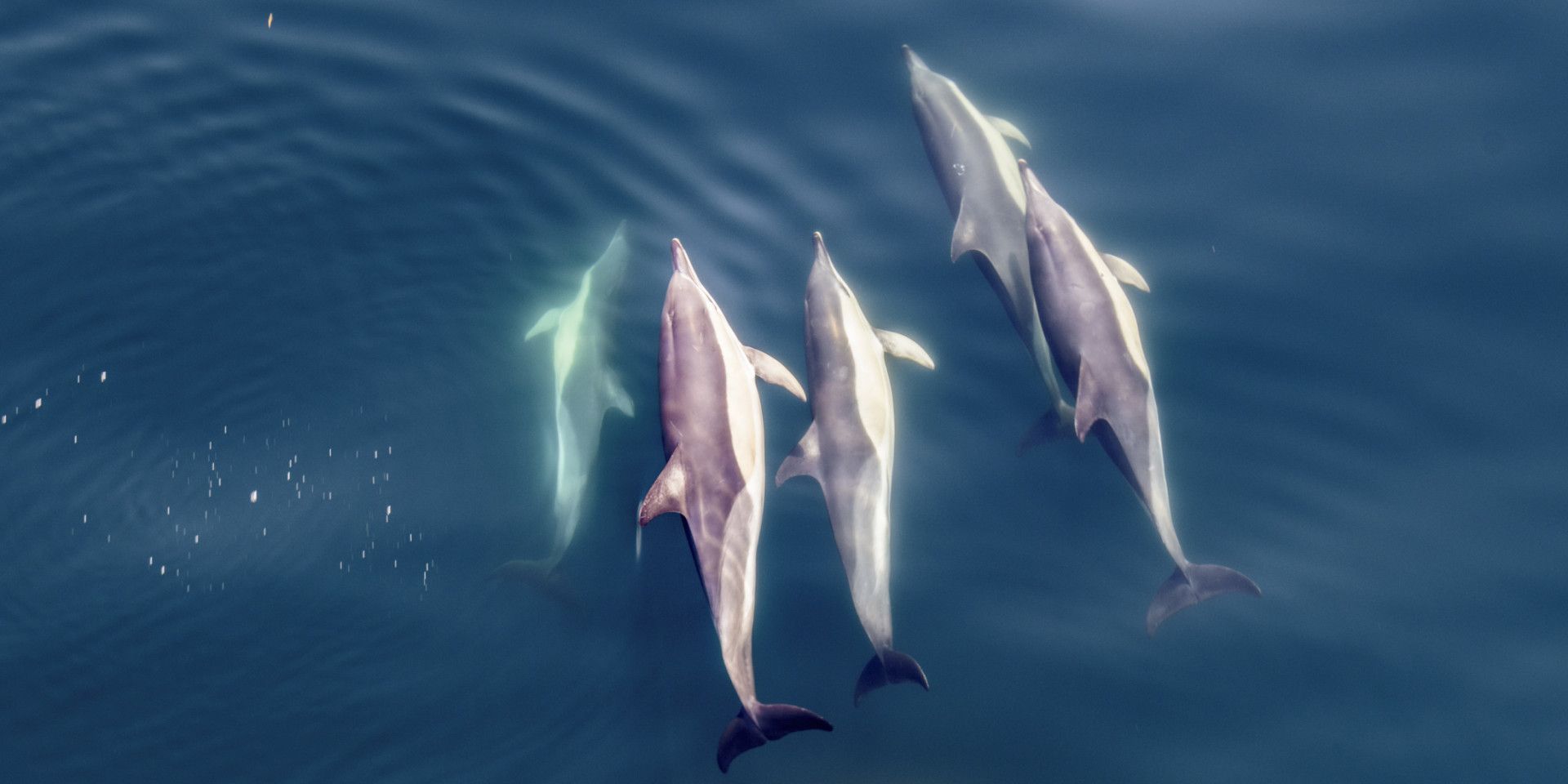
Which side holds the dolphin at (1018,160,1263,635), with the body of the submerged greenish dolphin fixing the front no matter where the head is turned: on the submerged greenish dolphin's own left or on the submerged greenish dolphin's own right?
on the submerged greenish dolphin's own right

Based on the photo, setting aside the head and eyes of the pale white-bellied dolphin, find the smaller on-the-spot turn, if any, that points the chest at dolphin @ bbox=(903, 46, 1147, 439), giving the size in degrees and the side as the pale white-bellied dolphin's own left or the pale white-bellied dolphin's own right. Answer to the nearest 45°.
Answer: approximately 45° to the pale white-bellied dolphin's own right

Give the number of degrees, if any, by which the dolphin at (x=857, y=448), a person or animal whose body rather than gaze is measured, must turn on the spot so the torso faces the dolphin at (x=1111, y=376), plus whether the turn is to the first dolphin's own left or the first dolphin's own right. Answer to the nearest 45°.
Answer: approximately 90° to the first dolphin's own right

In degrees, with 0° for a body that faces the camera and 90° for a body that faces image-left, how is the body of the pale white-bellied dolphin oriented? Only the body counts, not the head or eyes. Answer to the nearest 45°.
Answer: approximately 180°

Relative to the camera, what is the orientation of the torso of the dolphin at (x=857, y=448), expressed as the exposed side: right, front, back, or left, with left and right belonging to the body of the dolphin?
back

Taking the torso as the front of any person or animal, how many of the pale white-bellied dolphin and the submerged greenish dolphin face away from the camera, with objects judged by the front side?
2

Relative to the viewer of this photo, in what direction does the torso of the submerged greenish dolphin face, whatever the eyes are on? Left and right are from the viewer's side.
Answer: facing away from the viewer

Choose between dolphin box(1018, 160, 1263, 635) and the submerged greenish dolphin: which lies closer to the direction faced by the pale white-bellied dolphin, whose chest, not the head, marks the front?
the submerged greenish dolphin
